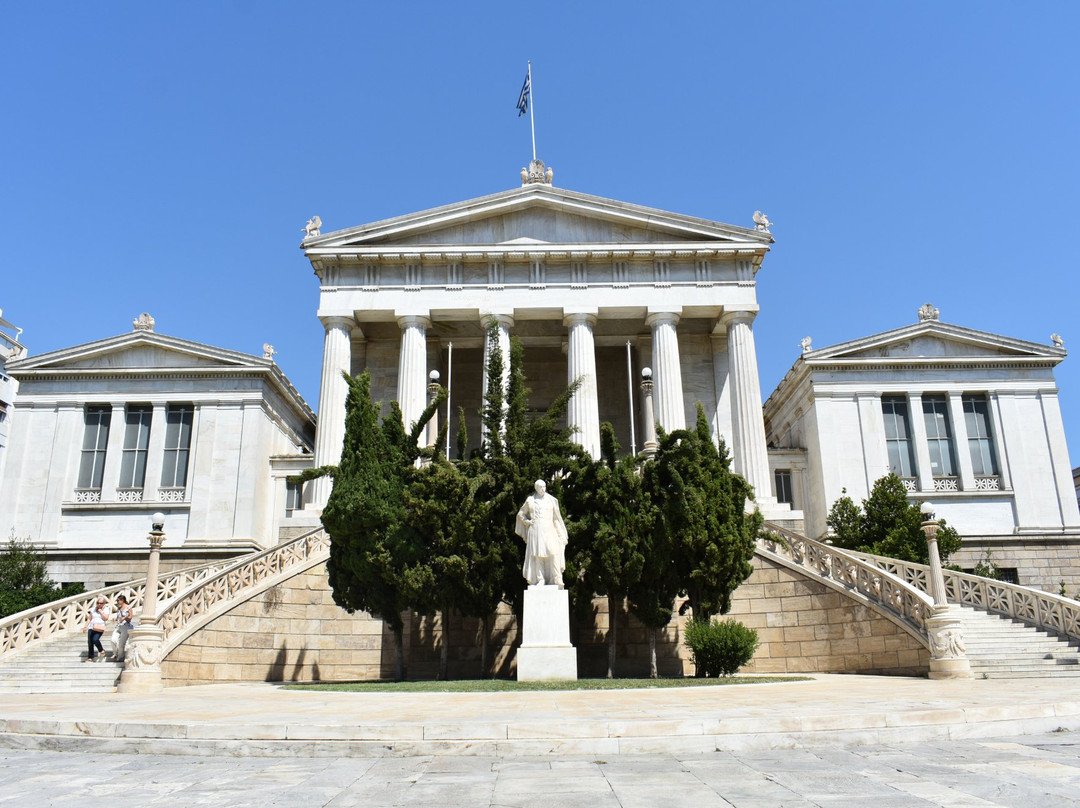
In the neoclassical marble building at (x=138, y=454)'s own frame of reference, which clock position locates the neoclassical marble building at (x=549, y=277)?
the neoclassical marble building at (x=549, y=277) is roughly at 10 o'clock from the neoclassical marble building at (x=138, y=454).

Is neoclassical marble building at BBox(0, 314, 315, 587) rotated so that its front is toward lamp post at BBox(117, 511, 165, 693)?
yes

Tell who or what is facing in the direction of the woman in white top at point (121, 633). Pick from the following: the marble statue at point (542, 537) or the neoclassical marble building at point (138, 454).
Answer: the neoclassical marble building

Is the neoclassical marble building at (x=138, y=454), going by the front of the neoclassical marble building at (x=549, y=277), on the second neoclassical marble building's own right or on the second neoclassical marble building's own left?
on the second neoclassical marble building's own right

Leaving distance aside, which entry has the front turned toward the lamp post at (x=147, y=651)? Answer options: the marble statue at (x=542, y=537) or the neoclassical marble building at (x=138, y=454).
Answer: the neoclassical marble building

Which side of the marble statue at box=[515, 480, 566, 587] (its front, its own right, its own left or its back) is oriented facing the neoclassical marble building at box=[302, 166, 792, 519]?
back

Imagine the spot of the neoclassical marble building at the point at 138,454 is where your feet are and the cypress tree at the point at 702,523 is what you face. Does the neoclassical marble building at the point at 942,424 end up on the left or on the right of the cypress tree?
left

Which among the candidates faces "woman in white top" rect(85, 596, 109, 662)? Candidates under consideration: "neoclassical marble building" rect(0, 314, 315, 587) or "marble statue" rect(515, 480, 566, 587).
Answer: the neoclassical marble building

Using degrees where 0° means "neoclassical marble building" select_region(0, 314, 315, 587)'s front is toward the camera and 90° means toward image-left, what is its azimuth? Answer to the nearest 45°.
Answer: approximately 0°

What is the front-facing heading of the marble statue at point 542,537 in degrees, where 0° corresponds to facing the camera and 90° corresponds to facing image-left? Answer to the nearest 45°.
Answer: approximately 0°
